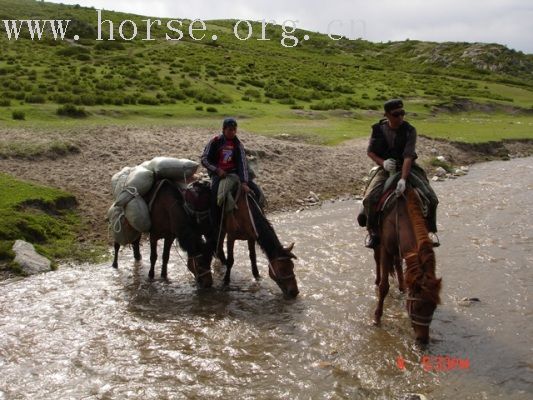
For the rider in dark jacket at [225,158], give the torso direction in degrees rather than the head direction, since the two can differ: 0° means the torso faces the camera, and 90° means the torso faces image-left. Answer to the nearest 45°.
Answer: approximately 315°

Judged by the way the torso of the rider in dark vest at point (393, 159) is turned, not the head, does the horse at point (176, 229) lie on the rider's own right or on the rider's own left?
on the rider's own right

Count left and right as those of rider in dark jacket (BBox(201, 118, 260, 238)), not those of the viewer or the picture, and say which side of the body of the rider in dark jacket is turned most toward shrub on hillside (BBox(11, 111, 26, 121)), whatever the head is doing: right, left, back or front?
back

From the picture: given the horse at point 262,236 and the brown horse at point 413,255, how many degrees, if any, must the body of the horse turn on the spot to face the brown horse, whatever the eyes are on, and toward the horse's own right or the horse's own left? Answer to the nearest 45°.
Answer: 0° — it already faces it

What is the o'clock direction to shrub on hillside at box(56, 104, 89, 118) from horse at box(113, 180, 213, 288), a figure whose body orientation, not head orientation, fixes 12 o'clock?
The shrub on hillside is roughly at 7 o'clock from the horse.

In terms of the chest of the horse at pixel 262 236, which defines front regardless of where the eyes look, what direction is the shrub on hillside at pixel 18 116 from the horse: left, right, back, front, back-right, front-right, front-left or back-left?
back

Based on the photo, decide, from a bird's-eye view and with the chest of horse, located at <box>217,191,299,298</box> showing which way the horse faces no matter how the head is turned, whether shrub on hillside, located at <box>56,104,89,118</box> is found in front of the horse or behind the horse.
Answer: behind
